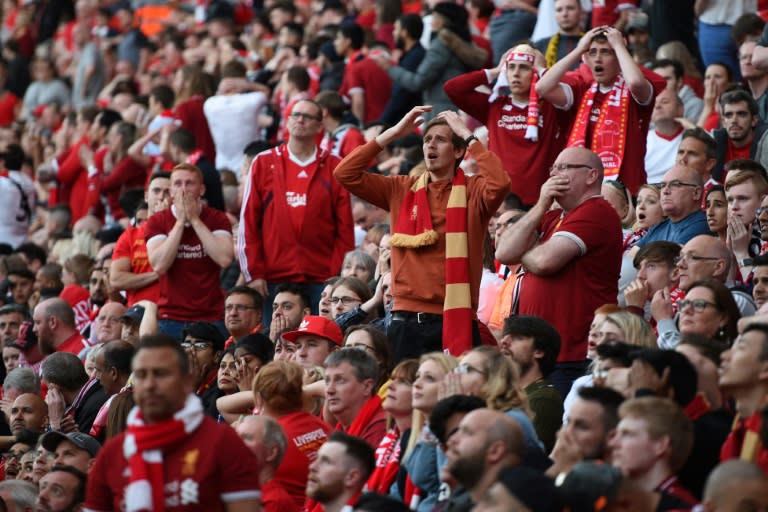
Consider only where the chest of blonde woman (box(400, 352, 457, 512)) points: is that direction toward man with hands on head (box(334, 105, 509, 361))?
no

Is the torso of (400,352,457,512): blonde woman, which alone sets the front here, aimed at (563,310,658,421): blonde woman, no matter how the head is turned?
no

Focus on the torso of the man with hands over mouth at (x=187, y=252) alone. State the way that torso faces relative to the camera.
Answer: toward the camera

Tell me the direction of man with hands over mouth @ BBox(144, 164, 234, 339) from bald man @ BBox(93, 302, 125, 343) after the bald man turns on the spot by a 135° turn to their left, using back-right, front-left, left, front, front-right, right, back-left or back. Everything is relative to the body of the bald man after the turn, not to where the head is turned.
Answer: front-right

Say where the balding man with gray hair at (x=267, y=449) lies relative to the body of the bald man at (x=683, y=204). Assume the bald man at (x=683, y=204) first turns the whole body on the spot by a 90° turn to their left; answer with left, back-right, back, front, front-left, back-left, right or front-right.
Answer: right

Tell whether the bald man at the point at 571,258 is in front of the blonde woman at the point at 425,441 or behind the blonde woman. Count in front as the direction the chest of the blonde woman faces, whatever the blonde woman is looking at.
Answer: behind

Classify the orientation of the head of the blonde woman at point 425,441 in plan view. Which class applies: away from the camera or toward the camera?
toward the camera

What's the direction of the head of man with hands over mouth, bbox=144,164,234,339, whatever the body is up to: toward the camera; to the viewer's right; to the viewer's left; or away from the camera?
toward the camera

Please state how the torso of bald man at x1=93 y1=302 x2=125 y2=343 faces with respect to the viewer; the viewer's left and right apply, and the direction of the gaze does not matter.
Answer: facing the viewer and to the left of the viewer
